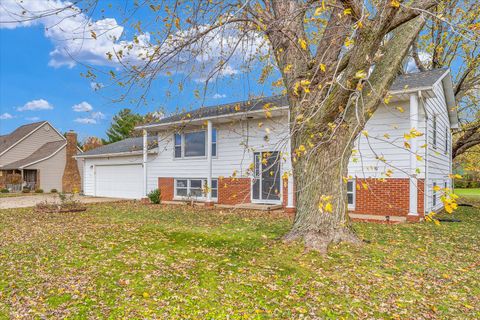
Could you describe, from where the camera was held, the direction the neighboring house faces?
facing the viewer and to the left of the viewer

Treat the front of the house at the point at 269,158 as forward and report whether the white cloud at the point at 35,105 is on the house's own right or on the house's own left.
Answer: on the house's own right

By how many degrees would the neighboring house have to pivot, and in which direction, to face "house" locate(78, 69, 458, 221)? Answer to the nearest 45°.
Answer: approximately 45° to its left

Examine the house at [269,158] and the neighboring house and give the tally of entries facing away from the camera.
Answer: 0

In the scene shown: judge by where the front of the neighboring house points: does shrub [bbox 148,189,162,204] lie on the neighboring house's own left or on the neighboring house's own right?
on the neighboring house's own left

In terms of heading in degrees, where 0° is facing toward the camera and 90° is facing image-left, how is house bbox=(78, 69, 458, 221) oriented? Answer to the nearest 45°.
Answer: approximately 45°
